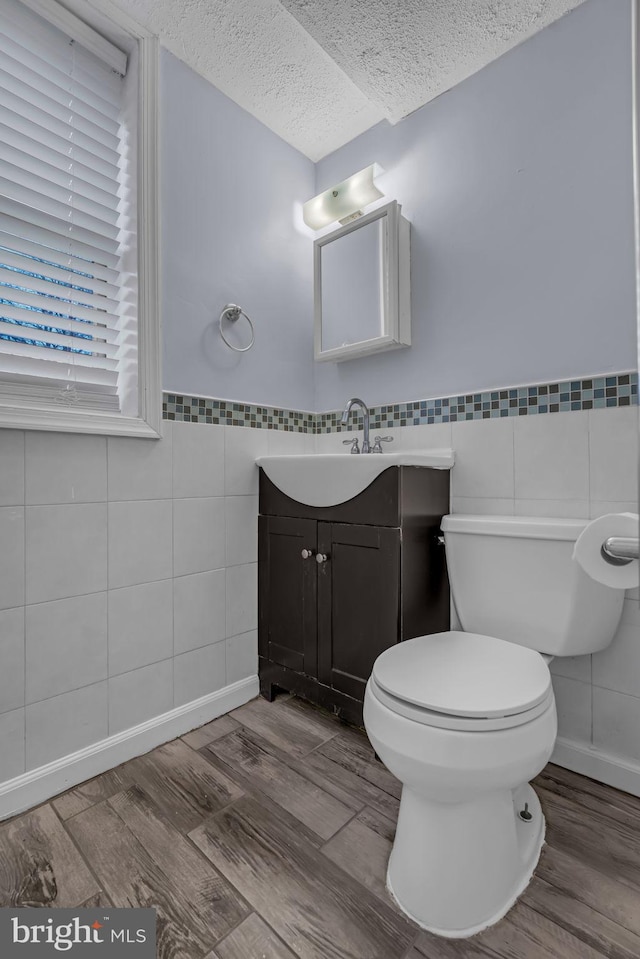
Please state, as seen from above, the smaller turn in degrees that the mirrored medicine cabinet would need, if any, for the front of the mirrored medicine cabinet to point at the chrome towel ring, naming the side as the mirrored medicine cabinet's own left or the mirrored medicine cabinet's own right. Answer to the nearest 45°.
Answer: approximately 45° to the mirrored medicine cabinet's own right

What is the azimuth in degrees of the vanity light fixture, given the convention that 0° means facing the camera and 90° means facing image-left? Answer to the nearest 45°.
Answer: approximately 45°

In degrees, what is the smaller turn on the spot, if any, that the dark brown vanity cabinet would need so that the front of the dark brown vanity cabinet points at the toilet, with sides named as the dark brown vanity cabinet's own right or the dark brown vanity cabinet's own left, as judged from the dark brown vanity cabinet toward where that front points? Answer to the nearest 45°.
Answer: approximately 45° to the dark brown vanity cabinet's own left

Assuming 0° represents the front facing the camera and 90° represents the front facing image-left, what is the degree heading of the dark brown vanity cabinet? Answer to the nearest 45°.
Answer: approximately 45°
